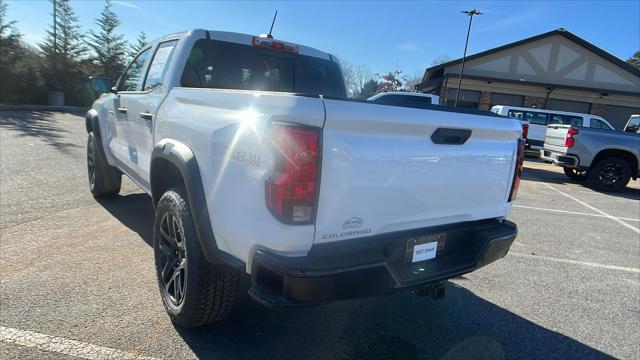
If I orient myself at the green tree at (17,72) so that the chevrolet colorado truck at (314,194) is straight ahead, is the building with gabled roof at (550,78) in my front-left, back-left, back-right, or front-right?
front-left

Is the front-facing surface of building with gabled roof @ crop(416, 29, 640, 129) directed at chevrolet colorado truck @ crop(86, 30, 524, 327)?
yes

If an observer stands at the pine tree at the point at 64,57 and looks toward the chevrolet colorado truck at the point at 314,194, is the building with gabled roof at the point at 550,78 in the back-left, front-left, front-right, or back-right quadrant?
front-left

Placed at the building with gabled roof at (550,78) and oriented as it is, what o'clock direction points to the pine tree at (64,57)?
The pine tree is roughly at 2 o'clock from the building with gabled roof.

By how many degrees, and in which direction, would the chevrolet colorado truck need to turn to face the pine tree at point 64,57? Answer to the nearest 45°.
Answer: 0° — it already faces it

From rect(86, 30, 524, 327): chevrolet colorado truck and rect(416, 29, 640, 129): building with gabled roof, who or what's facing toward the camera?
the building with gabled roof

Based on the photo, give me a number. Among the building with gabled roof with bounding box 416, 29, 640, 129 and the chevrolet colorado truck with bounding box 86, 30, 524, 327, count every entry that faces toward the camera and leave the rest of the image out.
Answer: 1

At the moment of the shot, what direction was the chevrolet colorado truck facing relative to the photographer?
facing away from the viewer and to the left of the viewer

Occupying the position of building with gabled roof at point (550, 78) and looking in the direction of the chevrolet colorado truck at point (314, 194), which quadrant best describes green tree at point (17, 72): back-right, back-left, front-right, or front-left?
front-right

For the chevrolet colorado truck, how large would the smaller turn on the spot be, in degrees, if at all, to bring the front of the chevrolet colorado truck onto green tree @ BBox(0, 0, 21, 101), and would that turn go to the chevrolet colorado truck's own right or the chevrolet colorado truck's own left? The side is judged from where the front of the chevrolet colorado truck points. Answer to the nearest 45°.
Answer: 0° — it already faces it

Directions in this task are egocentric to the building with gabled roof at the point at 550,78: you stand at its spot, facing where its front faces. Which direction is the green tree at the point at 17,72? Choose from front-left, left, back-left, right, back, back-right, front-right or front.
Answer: front-right

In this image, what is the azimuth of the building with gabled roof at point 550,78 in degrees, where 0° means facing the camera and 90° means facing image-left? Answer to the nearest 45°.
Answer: approximately 0°

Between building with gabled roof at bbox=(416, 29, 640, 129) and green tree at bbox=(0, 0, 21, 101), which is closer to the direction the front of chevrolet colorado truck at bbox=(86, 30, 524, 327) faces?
the green tree

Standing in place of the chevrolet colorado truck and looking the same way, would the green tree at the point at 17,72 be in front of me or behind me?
in front

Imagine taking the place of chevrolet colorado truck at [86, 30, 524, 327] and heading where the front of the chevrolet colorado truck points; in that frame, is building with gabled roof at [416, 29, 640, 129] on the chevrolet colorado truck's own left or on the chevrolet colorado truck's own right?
on the chevrolet colorado truck's own right

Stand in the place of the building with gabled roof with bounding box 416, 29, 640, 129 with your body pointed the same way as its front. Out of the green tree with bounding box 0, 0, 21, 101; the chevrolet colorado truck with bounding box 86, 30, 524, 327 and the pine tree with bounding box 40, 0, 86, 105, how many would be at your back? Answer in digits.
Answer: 0
